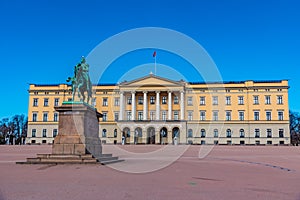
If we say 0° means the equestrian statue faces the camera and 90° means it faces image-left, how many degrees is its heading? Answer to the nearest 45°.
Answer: approximately 45°
